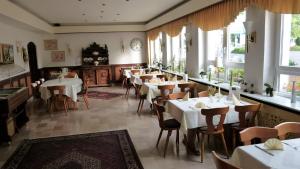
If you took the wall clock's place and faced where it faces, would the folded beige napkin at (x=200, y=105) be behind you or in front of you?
in front

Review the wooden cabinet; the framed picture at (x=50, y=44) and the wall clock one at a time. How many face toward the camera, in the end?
3

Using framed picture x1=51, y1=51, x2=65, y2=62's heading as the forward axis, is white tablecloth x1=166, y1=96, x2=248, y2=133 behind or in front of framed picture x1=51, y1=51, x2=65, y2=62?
in front

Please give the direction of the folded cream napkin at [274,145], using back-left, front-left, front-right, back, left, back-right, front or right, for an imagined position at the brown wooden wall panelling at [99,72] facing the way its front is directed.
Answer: front

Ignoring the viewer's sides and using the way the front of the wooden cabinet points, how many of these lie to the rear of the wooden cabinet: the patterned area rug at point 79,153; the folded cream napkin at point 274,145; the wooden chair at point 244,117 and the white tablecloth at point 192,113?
0

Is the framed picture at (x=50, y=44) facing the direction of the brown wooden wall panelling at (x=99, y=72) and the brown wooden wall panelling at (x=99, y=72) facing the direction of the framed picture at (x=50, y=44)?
no

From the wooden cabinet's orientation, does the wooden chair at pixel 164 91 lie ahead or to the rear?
ahead

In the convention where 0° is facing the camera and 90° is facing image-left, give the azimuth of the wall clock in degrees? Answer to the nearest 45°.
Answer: approximately 0°

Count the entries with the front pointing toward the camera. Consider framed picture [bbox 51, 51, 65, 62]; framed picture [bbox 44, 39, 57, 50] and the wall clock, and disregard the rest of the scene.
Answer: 3

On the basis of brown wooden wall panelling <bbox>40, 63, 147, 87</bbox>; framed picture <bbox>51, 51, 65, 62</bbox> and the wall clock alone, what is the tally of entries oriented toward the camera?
3

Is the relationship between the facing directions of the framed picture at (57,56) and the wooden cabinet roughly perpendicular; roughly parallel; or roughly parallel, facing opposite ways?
roughly parallel

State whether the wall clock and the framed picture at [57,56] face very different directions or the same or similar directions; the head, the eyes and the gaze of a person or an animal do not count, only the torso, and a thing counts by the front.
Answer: same or similar directions

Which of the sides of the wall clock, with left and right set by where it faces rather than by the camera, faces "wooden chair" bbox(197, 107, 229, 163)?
front

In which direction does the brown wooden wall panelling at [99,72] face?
toward the camera

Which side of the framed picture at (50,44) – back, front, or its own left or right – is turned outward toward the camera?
front

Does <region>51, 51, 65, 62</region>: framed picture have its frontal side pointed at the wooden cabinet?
no

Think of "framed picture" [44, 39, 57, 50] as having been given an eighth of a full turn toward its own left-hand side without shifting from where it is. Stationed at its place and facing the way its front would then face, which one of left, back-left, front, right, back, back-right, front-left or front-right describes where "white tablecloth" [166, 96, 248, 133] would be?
front-right
